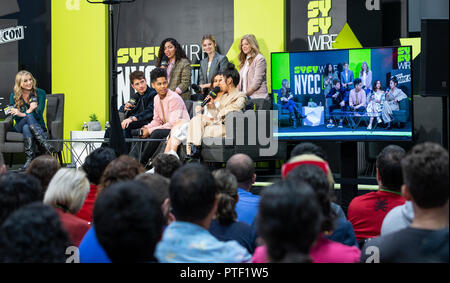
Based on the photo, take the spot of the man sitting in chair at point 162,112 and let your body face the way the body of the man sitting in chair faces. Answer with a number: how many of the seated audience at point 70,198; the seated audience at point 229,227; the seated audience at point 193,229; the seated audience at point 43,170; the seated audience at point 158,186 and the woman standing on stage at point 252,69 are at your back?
1

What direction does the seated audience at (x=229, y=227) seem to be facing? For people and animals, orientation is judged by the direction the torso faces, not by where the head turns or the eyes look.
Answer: away from the camera

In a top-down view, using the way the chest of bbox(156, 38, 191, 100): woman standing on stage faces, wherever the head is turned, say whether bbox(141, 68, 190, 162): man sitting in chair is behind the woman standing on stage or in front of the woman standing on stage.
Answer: in front

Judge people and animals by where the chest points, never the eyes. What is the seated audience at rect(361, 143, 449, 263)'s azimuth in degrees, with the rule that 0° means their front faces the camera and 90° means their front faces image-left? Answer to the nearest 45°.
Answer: approximately 180°

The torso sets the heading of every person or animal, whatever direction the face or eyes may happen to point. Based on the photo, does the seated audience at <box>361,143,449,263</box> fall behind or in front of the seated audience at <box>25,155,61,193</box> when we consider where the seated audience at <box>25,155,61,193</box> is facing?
behind

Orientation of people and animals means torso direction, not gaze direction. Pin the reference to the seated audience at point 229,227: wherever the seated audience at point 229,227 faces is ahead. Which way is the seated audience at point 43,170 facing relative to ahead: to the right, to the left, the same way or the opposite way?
the same way

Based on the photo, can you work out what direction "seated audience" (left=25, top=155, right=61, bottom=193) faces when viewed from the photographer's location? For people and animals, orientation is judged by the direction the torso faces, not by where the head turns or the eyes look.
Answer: facing away from the viewer

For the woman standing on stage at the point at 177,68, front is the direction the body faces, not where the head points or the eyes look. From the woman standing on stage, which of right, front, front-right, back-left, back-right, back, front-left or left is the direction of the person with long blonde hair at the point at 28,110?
front-right

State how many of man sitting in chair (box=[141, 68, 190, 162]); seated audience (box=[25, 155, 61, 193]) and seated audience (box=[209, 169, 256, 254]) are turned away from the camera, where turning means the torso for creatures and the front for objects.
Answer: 2

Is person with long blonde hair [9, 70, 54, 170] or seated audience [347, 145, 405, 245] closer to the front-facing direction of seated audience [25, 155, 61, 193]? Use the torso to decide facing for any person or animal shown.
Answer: the person with long blonde hair

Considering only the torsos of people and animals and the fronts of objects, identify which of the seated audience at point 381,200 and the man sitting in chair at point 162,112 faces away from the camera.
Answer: the seated audience

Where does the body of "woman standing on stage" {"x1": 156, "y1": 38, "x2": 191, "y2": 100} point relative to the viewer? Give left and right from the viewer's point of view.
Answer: facing the viewer and to the left of the viewer

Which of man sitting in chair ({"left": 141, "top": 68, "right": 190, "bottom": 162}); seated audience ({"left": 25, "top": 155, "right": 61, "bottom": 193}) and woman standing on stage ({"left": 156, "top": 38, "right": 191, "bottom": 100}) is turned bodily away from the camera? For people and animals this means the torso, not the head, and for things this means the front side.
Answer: the seated audience

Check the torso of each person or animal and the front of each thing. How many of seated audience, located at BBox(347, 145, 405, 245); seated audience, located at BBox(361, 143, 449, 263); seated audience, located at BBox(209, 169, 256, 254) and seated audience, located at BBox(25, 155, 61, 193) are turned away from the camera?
4

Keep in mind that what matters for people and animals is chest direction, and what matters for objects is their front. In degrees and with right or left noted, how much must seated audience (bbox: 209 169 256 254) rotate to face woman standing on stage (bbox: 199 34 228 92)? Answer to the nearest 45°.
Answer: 0° — they already face them
